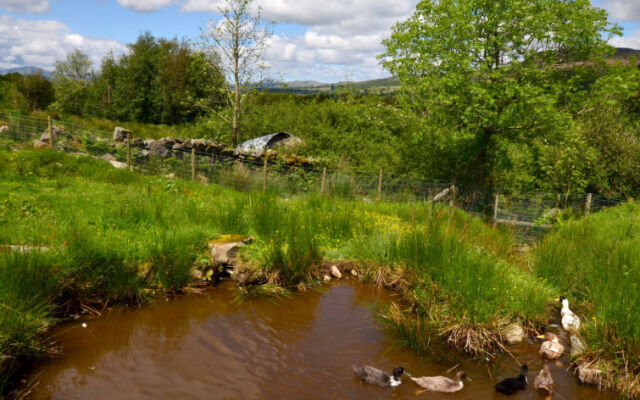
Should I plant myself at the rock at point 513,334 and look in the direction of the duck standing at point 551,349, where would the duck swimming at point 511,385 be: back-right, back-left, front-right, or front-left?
front-right

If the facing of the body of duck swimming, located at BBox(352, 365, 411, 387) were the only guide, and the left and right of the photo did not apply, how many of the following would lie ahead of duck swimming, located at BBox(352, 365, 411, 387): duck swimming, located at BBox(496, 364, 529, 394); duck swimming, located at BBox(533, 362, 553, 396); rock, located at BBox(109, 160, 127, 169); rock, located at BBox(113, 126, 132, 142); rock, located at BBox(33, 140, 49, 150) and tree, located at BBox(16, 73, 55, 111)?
2

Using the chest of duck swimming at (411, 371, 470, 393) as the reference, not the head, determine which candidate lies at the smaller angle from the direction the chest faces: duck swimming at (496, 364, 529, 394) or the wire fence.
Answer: the duck swimming

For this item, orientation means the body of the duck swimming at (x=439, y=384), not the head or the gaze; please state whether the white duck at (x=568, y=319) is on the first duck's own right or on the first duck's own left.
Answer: on the first duck's own left

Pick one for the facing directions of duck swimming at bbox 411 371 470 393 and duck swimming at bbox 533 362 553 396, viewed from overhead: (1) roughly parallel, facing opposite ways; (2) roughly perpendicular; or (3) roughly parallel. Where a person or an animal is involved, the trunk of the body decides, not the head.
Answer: roughly perpendicular

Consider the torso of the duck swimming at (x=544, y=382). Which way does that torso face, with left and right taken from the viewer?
facing away from the viewer

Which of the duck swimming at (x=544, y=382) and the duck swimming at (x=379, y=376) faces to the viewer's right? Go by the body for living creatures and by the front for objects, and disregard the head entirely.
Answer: the duck swimming at (x=379, y=376)

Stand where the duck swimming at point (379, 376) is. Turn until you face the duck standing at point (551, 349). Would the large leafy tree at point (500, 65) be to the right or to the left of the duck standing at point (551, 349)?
left

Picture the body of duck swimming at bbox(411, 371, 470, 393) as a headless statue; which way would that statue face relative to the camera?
to the viewer's right

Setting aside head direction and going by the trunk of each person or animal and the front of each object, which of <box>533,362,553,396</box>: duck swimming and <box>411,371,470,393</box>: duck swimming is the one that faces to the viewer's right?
<box>411,371,470,393</box>: duck swimming

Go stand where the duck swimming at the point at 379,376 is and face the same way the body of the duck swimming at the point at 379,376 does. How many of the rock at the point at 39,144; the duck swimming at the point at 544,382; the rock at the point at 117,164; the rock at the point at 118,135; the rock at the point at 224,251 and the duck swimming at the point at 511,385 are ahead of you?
2

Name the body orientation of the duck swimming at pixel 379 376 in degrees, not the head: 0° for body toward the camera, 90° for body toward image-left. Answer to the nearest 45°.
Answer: approximately 270°

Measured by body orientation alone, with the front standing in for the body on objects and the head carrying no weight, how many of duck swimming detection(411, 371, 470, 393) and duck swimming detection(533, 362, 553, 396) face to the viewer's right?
1

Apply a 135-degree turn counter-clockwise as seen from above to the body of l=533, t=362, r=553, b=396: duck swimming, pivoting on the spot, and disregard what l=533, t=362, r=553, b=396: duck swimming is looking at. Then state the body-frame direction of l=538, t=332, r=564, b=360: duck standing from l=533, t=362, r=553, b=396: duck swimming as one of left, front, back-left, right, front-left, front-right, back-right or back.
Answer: back-right
